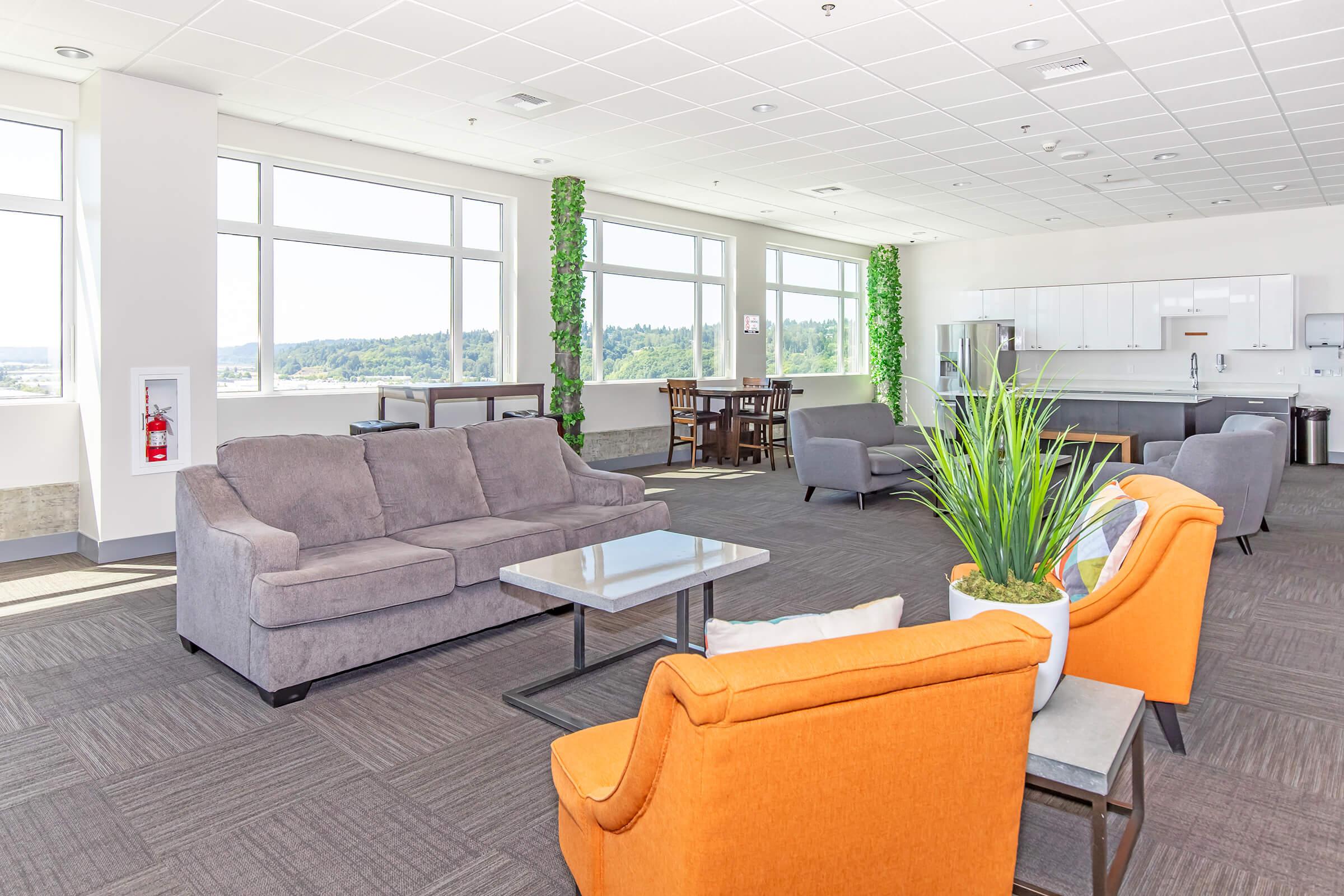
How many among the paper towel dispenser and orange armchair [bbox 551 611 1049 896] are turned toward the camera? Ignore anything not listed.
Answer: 1

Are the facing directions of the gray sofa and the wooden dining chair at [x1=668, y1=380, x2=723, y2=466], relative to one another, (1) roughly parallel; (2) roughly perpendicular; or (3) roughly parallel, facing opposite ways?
roughly perpendicular

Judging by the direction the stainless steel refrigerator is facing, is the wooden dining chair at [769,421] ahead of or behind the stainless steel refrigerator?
ahead

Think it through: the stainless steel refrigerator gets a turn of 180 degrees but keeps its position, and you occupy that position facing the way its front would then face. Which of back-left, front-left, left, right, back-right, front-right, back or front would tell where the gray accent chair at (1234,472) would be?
back-right

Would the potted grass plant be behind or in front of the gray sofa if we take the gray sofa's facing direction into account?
in front

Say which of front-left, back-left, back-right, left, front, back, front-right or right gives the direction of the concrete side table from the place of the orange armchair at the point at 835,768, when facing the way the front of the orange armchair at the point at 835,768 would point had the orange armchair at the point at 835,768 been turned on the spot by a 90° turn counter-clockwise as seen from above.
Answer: back

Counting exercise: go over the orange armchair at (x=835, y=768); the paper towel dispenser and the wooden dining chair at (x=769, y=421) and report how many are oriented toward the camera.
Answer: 1

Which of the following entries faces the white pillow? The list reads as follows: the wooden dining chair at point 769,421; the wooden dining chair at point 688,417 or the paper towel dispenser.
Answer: the paper towel dispenser

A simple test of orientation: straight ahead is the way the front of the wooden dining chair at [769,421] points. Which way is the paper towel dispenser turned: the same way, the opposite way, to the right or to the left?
to the left

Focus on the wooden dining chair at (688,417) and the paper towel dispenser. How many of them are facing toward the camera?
1

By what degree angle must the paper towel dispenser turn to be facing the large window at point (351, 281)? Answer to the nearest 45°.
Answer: approximately 45° to its right

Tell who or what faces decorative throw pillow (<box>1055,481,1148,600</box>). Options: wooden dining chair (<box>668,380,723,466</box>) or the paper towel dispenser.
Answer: the paper towel dispenser
